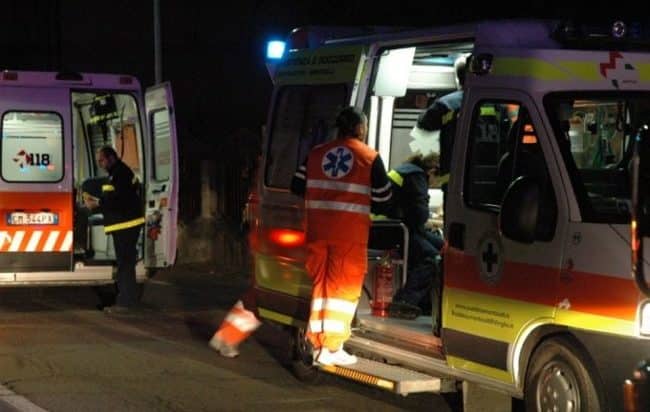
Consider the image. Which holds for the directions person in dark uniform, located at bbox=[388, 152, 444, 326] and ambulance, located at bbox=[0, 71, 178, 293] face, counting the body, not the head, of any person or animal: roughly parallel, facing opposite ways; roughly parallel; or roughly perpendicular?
roughly perpendicular

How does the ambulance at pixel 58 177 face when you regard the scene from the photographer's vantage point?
facing away from the viewer

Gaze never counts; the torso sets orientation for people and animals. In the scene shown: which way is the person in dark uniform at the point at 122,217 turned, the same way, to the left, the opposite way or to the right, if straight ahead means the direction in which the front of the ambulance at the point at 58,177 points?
to the left

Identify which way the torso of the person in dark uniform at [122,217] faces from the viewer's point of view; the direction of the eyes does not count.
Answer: to the viewer's left

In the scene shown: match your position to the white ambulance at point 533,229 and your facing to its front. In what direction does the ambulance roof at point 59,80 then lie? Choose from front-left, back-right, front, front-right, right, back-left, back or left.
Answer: back

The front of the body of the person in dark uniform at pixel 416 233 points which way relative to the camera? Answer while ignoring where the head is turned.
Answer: to the viewer's right

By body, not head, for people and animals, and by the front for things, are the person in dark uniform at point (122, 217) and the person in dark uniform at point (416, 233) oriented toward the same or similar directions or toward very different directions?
very different directions

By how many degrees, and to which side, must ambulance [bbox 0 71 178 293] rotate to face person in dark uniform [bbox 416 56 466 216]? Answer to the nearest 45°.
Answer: approximately 135° to its right
